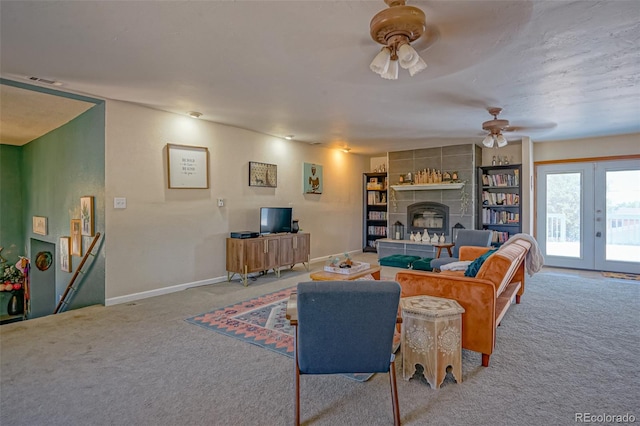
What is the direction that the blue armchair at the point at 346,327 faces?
away from the camera

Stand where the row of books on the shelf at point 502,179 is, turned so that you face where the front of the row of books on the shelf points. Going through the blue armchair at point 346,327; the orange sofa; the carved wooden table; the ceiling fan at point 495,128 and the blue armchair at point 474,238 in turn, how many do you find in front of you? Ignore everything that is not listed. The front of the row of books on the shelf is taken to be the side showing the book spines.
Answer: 5

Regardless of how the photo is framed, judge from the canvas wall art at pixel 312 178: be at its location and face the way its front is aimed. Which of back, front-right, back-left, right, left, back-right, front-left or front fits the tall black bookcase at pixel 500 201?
front-left

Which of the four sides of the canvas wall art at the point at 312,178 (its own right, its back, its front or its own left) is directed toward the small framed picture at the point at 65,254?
right

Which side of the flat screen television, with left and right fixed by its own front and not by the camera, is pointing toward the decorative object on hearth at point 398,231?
left

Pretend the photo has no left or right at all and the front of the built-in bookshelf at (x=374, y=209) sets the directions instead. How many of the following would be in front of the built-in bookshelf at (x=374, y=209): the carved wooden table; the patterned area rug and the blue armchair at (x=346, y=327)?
3

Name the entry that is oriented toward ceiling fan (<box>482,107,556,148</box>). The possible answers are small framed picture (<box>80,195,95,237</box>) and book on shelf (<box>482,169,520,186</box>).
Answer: the book on shelf

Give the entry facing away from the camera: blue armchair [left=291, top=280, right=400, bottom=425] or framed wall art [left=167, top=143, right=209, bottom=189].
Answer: the blue armchair

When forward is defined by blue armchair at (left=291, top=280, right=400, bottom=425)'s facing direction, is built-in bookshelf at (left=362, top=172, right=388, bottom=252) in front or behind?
in front

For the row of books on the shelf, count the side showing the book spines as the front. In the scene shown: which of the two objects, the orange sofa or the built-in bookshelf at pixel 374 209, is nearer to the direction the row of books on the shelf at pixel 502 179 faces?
the orange sofa

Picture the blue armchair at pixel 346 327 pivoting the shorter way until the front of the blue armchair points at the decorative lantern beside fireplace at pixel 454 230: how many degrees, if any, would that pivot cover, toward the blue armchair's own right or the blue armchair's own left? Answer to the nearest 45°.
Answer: approximately 45° to the blue armchair's own right

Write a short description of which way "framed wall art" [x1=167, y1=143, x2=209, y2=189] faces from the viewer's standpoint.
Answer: facing the viewer and to the right of the viewer
